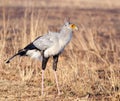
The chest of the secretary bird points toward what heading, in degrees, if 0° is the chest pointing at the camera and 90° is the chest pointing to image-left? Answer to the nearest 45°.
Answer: approximately 270°
